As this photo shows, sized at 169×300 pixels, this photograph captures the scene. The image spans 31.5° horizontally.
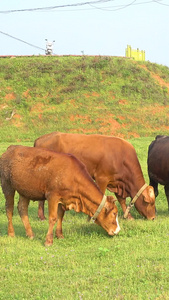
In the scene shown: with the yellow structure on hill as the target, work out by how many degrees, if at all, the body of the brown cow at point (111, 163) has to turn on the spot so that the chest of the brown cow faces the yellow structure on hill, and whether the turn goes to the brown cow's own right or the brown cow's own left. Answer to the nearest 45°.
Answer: approximately 90° to the brown cow's own left

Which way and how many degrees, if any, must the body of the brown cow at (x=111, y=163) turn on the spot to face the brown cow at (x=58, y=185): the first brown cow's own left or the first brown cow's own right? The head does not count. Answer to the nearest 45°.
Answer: approximately 135° to the first brown cow's own right

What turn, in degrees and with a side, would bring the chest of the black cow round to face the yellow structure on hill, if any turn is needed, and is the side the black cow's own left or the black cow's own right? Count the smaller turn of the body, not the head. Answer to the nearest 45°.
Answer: approximately 90° to the black cow's own left

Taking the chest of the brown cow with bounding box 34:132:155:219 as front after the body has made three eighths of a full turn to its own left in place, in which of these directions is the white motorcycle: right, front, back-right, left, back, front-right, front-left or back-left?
front-right

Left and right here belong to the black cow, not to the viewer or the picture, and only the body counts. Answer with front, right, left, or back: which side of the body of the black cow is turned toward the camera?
right

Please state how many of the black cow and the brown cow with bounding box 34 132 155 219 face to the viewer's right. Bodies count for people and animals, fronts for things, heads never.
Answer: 2

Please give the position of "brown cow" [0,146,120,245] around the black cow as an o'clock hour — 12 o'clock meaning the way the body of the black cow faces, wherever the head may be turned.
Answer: The brown cow is roughly at 4 o'clock from the black cow.

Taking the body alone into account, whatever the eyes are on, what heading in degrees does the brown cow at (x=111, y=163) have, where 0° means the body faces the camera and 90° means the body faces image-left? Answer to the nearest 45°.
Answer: approximately 270°

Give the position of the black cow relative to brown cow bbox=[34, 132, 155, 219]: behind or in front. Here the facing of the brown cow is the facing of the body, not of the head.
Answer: in front
